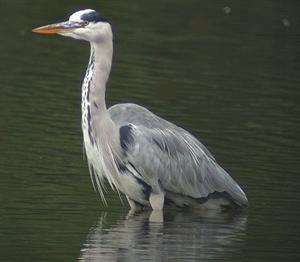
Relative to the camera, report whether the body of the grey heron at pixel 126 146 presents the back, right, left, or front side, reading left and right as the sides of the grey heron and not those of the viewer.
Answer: left
